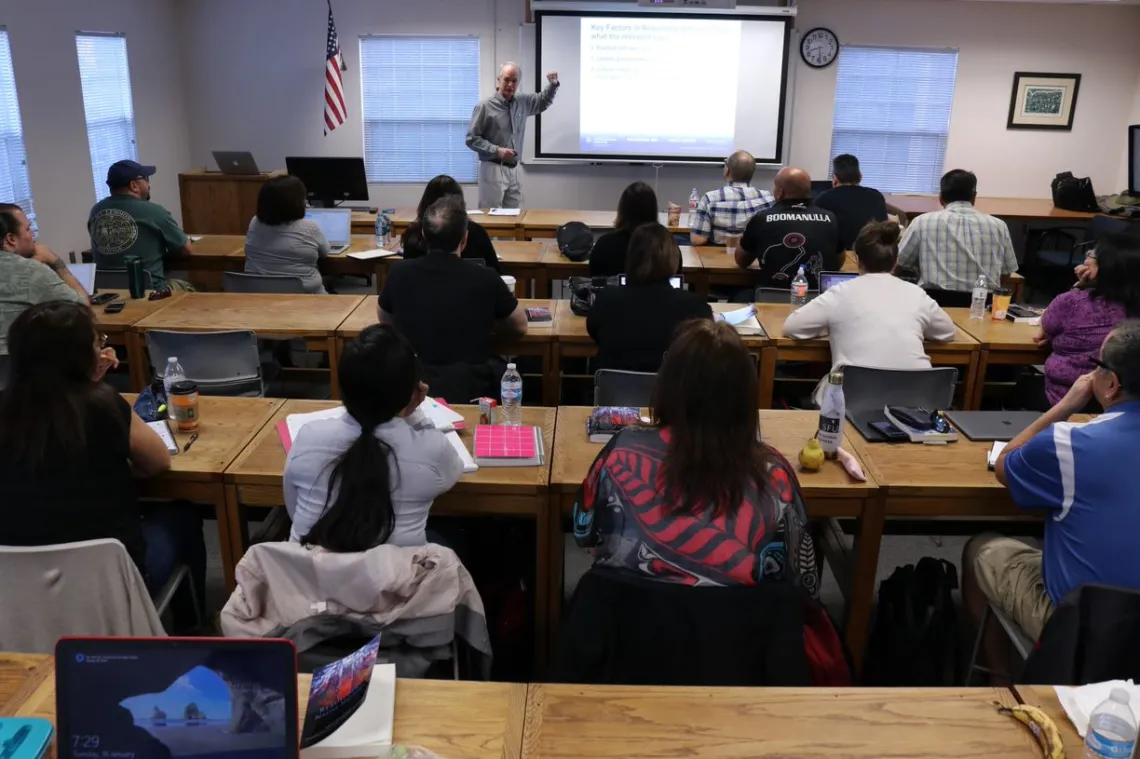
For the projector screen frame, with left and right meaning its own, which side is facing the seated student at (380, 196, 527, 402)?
front

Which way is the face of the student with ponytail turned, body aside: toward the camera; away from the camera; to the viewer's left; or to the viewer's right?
away from the camera

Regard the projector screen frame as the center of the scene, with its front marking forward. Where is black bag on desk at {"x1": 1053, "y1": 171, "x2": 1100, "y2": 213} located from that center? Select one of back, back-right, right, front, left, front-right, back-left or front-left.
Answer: left

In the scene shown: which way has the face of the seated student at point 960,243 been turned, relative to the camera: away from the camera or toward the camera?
away from the camera

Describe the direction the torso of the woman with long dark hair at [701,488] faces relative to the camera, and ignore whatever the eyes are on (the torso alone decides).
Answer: away from the camera

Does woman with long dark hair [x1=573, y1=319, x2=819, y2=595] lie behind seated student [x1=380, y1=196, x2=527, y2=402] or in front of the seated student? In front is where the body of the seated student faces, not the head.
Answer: behind

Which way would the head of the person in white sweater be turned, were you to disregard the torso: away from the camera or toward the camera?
away from the camera

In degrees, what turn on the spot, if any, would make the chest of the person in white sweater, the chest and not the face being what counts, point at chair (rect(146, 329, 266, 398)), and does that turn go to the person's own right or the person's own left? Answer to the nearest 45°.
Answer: approximately 90° to the person's own left

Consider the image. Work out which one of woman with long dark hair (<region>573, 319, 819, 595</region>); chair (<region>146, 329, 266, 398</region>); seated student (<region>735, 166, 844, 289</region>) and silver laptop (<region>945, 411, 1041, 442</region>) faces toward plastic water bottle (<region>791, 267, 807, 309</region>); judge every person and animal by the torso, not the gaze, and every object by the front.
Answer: the woman with long dark hair

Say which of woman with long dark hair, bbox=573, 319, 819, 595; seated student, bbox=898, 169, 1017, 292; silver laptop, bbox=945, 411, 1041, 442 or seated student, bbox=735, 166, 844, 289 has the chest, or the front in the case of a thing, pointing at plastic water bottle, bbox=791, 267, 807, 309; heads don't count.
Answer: the woman with long dark hair

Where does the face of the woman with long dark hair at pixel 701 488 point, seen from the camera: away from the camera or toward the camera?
away from the camera

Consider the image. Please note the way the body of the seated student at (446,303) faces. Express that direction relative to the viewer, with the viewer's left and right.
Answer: facing away from the viewer

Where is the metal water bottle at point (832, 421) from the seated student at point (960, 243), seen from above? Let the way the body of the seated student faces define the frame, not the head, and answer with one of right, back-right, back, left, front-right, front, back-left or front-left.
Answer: back

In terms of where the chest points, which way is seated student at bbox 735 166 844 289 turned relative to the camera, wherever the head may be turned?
away from the camera

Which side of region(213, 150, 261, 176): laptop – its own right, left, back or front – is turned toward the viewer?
back

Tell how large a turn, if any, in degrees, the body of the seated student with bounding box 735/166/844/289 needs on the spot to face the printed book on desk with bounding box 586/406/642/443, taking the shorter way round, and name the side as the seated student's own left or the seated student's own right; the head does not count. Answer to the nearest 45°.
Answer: approximately 180°

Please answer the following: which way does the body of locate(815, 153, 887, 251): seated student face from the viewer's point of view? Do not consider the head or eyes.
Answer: away from the camera

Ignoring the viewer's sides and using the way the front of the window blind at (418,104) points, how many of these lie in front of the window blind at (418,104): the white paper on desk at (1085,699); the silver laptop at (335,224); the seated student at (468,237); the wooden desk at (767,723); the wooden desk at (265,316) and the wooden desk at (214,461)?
6
